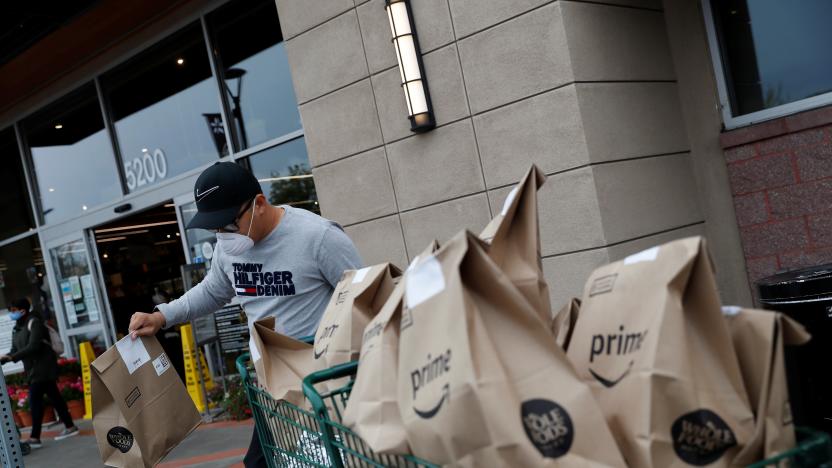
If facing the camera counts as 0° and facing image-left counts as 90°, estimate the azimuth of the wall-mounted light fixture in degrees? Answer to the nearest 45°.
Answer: approximately 45°

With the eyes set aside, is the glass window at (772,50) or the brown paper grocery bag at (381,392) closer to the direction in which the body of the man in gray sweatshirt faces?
the brown paper grocery bag

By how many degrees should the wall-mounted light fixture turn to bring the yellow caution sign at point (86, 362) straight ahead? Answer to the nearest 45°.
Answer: approximately 90° to its right

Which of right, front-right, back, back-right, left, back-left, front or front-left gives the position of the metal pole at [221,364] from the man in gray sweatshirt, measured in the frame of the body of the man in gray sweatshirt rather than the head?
back-right

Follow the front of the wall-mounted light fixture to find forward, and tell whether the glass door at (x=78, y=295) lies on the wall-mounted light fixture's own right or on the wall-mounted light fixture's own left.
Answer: on the wall-mounted light fixture's own right

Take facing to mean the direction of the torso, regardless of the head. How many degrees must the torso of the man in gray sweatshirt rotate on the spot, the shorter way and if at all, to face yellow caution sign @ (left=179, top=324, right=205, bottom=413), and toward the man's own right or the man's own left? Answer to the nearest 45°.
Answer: approximately 135° to the man's own right

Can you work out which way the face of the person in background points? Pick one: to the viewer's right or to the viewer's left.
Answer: to the viewer's left

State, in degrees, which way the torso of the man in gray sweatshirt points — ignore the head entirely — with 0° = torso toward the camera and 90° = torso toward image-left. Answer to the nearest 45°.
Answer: approximately 45°

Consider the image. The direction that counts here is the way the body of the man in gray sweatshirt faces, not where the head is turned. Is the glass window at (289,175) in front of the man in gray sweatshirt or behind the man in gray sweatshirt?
behind

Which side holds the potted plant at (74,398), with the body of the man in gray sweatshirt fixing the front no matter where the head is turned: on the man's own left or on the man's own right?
on the man's own right

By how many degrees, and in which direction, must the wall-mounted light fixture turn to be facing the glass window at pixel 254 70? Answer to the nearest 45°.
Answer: approximately 90° to its right

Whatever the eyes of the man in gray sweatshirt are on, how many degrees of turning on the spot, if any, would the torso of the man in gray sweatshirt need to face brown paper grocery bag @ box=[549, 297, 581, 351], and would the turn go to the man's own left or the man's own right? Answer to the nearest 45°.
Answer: approximately 45° to the man's own left

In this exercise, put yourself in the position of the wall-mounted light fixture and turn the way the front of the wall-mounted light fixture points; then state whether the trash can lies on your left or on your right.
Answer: on your left
